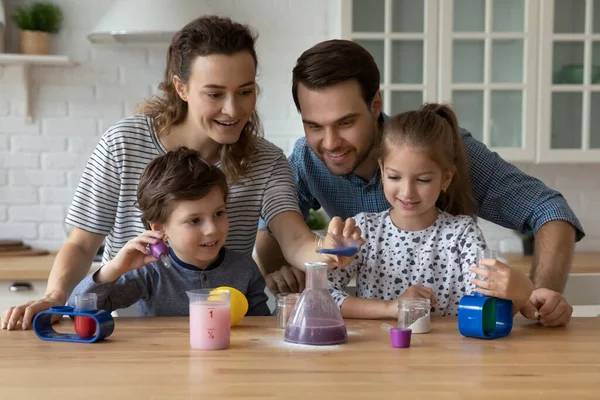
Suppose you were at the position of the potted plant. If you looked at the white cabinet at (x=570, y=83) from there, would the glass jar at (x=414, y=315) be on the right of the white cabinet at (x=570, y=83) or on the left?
right

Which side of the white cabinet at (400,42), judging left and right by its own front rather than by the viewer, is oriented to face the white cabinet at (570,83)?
left

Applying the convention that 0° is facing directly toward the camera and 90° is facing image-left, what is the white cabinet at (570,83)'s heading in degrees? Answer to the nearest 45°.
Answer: approximately 0°

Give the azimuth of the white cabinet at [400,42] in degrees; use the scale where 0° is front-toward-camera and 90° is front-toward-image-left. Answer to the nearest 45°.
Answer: approximately 0°

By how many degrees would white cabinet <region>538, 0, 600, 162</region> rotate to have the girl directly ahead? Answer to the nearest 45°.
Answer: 0° — it already faces them

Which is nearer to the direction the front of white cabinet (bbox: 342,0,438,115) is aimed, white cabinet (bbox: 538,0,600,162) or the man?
the man
